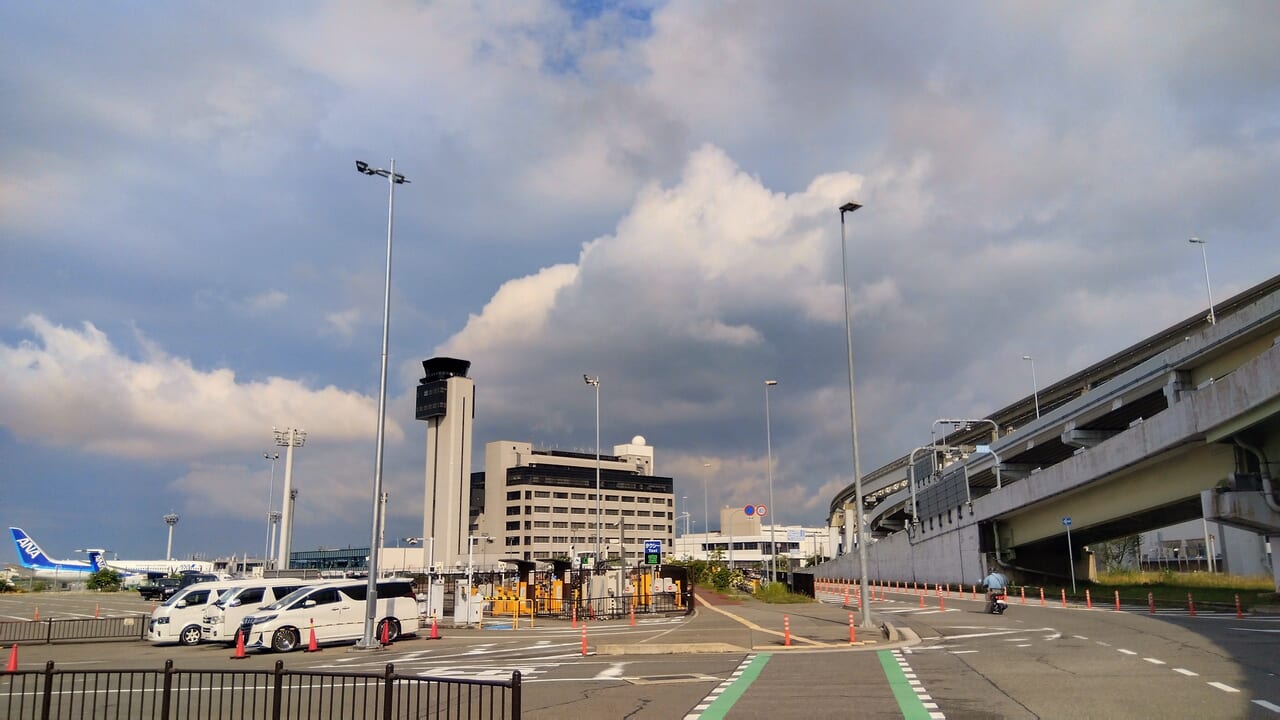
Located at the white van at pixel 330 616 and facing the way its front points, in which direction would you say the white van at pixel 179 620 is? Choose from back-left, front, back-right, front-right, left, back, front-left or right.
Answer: front-right

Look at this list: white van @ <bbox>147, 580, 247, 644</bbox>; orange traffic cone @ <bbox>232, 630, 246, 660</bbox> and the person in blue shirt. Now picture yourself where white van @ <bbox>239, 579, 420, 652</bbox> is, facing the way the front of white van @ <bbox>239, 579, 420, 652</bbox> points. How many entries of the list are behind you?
1

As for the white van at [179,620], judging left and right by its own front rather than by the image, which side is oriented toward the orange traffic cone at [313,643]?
left

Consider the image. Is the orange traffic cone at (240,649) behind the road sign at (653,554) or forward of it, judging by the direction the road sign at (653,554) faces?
forward

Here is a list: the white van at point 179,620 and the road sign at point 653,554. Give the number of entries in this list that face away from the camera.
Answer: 0

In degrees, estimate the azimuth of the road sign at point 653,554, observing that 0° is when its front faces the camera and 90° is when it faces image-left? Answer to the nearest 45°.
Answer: approximately 0°

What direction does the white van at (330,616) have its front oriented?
to the viewer's left

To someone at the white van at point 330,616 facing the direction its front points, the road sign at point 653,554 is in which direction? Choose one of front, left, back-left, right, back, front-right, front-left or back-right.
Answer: back-right

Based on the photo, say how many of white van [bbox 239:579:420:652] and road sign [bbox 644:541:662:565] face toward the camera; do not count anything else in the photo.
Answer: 1
